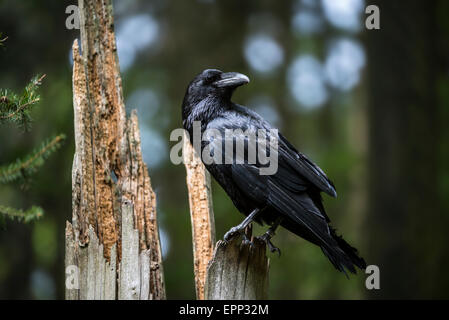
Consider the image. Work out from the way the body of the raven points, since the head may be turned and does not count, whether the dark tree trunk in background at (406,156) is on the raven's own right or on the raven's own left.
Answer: on the raven's own right

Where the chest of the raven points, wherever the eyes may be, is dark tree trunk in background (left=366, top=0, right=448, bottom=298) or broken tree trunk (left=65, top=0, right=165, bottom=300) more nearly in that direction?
the broken tree trunk

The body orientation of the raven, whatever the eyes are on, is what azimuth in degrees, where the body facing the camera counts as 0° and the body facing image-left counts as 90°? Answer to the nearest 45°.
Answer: approximately 90°
